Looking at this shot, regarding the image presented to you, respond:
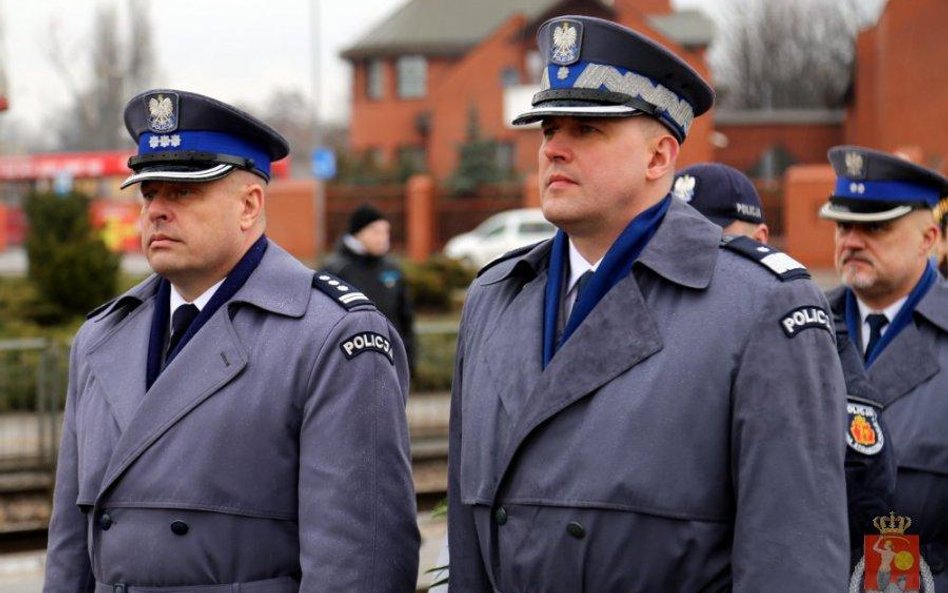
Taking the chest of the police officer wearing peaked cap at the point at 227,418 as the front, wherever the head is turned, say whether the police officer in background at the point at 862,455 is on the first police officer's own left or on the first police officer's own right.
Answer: on the first police officer's own left

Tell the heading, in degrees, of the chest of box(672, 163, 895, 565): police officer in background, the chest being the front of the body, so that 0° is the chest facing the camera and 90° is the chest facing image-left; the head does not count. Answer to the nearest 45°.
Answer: approximately 45°

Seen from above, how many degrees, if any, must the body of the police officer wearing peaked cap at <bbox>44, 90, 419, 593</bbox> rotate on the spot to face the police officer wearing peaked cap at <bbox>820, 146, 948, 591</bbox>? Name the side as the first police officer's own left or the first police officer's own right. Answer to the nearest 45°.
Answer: approximately 135° to the first police officer's own left

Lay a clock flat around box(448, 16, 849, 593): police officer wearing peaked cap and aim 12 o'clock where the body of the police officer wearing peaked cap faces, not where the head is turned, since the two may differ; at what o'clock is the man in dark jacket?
The man in dark jacket is roughly at 4 o'clock from the police officer wearing peaked cap.

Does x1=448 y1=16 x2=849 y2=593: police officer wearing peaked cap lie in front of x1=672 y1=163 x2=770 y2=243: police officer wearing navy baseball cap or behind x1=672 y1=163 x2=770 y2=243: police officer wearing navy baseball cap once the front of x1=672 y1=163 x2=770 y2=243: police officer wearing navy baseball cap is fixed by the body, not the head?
in front

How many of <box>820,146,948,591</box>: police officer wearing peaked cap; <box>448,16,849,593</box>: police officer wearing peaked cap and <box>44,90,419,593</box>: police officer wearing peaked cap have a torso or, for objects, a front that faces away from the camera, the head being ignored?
0

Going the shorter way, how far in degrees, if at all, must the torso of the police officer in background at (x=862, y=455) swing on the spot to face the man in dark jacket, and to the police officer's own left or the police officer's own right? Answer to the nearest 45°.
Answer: approximately 90° to the police officer's own right

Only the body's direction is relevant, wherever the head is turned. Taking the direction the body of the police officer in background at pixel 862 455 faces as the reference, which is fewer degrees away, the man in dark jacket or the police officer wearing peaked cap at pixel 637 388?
the police officer wearing peaked cap

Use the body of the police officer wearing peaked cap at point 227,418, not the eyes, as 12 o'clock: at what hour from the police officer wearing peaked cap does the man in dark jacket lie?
The man in dark jacket is roughly at 5 o'clock from the police officer wearing peaked cap.

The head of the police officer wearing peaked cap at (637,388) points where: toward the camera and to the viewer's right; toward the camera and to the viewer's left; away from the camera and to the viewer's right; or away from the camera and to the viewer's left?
toward the camera and to the viewer's left

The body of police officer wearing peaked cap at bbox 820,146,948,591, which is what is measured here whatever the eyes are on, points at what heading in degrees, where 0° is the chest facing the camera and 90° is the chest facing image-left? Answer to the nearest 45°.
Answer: approximately 45°

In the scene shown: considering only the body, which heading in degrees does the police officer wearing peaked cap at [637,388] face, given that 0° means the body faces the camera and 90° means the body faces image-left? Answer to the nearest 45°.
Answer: approximately 45°

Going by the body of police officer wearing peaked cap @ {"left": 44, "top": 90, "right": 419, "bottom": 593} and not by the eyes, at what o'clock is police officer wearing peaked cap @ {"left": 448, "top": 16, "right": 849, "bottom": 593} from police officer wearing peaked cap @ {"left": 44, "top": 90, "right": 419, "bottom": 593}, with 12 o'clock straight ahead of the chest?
police officer wearing peaked cap @ {"left": 448, "top": 16, "right": 849, "bottom": 593} is roughly at 9 o'clock from police officer wearing peaked cap @ {"left": 44, "top": 90, "right": 419, "bottom": 593}.

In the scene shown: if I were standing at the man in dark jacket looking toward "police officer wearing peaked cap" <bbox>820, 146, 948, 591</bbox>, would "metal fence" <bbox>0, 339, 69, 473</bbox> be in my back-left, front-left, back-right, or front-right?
back-right

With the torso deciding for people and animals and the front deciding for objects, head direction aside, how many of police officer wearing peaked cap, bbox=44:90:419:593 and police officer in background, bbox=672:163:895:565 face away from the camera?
0
